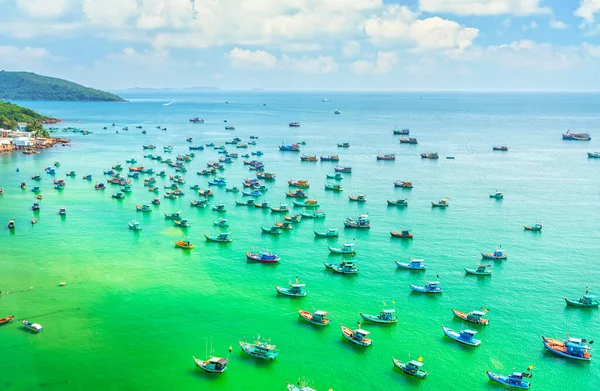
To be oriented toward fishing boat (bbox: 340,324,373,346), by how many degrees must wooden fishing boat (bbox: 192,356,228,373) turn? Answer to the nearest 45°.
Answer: approximately 180°

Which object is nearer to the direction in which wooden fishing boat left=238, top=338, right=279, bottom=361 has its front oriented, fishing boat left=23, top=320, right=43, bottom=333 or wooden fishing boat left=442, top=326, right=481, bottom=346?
the fishing boat

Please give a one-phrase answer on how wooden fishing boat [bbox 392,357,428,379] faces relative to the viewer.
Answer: facing away from the viewer and to the left of the viewer

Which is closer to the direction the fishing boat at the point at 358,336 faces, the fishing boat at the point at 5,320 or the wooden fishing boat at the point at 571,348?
the fishing boat

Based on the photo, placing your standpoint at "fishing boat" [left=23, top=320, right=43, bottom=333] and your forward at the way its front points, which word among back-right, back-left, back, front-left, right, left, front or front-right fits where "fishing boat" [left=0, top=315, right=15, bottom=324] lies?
front

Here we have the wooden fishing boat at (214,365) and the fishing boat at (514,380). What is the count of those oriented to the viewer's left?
2

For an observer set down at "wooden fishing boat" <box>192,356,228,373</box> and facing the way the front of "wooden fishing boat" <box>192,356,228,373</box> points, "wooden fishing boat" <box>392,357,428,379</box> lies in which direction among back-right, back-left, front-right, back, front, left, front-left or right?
back

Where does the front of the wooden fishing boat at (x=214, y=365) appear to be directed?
to the viewer's left

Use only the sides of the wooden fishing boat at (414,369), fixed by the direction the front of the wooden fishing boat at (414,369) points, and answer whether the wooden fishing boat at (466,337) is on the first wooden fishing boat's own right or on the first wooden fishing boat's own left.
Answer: on the first wooden fishing boat's own right

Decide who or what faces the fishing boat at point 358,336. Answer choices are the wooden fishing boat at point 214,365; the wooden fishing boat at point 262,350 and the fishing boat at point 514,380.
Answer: the fishing boat at point 514,380

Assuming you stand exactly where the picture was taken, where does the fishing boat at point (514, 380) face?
facing to the left of the viewer

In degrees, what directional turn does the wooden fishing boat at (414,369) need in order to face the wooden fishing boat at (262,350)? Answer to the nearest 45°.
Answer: approximately 45° to its left

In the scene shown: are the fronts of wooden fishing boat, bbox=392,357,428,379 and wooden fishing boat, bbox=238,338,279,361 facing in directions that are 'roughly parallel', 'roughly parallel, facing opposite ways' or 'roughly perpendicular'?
roughly parallel

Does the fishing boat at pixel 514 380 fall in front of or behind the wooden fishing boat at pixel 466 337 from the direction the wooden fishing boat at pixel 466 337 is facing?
behind

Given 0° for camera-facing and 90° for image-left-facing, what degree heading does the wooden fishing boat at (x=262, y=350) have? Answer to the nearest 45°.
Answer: approximately 135°

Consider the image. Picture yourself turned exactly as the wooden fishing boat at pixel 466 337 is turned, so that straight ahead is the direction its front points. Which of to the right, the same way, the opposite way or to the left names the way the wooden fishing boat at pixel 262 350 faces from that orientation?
the same way

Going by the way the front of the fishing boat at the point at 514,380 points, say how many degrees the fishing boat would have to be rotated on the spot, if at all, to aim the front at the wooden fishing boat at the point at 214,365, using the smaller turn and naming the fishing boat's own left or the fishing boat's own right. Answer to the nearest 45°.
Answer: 0° — it already faces it

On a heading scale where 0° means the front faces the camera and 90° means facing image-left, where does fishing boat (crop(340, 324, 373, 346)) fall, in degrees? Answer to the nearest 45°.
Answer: approximately 135°
